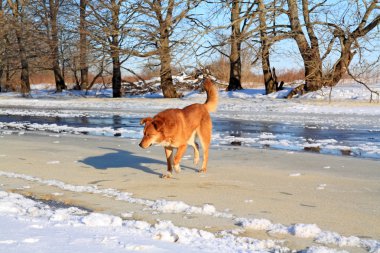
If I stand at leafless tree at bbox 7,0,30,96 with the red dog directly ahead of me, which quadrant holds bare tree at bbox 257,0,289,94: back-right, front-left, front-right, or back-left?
front-left

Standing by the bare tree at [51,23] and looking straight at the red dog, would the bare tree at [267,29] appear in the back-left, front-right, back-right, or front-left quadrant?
front-left

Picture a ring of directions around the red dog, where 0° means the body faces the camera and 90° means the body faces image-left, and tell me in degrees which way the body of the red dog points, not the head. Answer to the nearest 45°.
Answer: approximately 45°

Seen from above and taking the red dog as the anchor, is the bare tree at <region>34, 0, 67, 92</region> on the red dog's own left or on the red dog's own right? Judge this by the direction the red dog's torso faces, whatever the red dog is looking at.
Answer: on the red dog's own right

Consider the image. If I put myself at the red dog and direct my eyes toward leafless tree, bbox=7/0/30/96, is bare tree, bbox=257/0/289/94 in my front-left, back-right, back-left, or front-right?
front-right

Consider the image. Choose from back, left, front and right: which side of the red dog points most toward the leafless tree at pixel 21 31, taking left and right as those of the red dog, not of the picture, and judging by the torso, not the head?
right

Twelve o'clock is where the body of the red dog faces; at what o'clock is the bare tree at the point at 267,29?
The bare tree is roughly at 5 o'clock from the red dog.

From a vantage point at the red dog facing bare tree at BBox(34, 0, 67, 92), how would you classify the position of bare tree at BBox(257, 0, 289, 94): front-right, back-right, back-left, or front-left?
front-right
